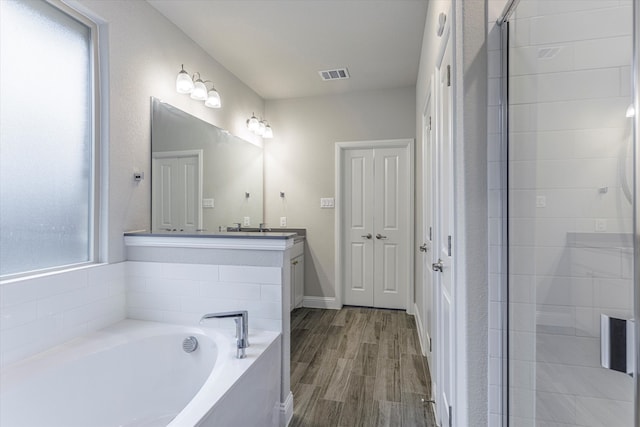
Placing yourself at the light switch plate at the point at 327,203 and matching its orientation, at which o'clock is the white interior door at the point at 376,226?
The white interior door is roughly at 9 o'clock from the light switch plate.

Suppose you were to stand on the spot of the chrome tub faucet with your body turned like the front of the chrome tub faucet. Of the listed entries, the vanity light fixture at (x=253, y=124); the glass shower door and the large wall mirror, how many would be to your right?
2

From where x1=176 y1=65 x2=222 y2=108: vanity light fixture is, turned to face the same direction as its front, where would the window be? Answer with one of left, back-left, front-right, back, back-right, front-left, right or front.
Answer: right

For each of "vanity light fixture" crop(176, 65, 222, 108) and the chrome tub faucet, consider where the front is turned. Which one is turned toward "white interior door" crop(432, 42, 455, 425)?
the vanity light fixture

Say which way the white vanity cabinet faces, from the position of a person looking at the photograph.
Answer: facing to the right of the viewer

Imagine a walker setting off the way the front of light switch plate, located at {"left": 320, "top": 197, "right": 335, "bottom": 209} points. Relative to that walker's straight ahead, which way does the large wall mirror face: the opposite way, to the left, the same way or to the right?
to the left

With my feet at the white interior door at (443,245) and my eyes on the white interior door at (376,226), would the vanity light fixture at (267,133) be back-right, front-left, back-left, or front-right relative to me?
front-left

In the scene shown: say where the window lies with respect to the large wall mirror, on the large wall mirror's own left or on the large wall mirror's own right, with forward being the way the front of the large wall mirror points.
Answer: on the large wall mirror's own right

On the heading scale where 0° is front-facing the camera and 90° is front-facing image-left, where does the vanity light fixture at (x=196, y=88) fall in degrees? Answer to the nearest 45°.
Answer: approximately 315°

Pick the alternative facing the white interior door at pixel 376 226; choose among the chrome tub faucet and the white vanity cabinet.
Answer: the white vanity cabinet

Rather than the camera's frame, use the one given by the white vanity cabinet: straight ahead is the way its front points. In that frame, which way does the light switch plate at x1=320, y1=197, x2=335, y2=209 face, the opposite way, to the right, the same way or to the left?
to the right

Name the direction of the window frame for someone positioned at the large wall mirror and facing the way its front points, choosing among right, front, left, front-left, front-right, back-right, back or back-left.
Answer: right

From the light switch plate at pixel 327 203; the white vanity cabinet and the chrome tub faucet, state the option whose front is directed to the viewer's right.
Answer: the white vanity cabinet

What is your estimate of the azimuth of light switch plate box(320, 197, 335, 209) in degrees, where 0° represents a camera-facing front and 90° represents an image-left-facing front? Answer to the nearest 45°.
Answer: approximately 0°

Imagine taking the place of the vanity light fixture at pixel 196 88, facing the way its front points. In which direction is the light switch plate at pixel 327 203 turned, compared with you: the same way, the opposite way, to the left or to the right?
to the right
